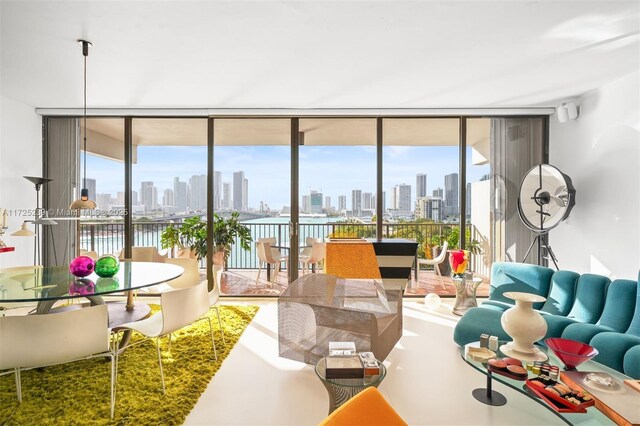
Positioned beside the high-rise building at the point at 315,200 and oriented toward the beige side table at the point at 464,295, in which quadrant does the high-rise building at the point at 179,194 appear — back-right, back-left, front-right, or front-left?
back-right

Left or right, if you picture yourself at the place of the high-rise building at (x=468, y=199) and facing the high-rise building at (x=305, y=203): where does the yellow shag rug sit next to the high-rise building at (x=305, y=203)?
left

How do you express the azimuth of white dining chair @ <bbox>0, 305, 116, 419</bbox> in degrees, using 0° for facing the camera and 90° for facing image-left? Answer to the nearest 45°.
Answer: approximately 180°

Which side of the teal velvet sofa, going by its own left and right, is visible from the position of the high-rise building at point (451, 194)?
right

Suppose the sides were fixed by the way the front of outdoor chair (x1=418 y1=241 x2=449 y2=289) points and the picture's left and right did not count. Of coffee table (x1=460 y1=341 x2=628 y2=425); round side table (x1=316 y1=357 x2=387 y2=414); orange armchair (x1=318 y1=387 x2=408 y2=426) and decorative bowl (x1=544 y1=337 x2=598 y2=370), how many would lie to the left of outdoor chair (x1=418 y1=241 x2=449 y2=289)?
4

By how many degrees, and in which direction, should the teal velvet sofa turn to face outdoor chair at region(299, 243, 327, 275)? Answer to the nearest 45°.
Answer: approximately 45° to its right

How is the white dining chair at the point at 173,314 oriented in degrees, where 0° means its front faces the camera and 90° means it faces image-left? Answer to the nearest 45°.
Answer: approximately 135°

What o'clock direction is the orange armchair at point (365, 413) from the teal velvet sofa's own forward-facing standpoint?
The orange armchair is roughly at 11 o'clock from the teal velvet sofa.

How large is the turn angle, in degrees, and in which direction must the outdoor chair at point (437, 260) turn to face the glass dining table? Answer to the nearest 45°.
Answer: approximately 45° to its left

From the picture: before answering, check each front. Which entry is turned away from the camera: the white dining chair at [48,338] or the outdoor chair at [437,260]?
the white dining chair

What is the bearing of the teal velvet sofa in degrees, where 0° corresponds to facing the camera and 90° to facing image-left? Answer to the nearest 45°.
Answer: approximately 45°

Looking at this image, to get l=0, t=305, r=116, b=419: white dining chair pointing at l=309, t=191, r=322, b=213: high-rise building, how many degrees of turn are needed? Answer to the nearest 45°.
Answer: approximately 45° to its right

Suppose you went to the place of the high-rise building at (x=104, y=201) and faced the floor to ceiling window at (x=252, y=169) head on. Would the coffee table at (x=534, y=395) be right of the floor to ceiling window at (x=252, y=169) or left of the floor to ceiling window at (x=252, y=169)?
right

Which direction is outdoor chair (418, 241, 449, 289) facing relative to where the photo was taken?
to the viewer's left

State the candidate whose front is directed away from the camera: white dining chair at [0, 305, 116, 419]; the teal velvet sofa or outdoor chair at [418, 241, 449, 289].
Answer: the white dining chair
